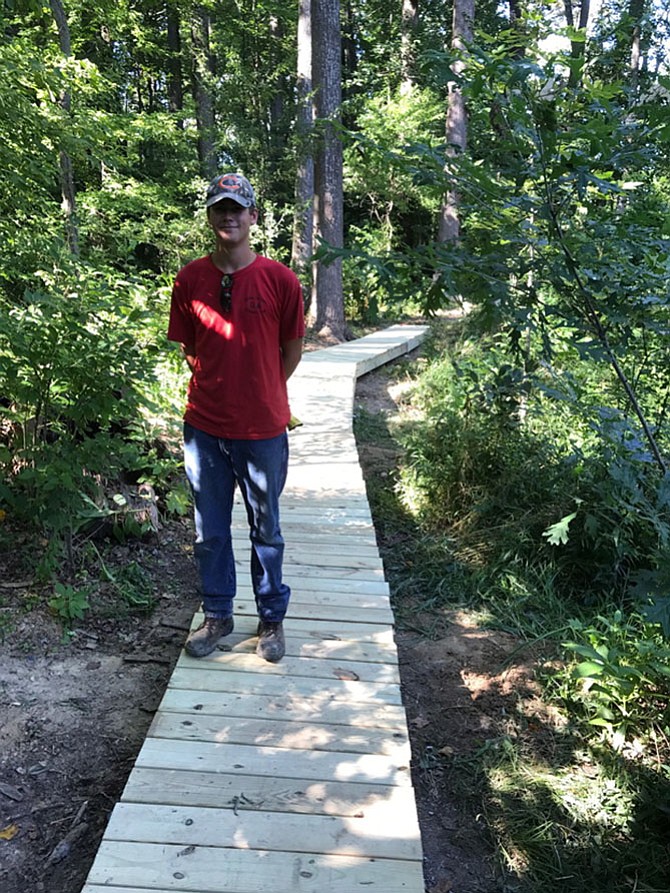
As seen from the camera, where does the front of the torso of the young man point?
toward the camera

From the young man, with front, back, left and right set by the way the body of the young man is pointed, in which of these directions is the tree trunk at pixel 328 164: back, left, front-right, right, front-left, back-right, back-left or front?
back

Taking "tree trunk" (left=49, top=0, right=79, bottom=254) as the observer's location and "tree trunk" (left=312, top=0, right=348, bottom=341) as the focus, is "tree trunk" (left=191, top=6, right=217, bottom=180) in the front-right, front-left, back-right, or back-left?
front-left

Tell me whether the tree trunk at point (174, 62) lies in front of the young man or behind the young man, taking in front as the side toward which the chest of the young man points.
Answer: behind

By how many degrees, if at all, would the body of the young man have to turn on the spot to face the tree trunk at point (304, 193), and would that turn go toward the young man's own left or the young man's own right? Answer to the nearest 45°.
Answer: approximately 180°

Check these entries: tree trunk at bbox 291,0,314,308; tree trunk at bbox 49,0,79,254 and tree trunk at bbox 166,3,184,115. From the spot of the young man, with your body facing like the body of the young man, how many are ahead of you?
0

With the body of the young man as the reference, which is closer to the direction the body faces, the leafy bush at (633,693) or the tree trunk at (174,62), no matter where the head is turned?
the leafy bush

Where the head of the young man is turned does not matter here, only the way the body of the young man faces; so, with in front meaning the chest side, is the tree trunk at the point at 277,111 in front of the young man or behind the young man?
behind

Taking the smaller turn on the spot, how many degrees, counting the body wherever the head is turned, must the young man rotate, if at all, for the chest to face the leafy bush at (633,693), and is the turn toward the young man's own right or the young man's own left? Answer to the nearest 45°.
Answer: approximately 90° to the young man's own left

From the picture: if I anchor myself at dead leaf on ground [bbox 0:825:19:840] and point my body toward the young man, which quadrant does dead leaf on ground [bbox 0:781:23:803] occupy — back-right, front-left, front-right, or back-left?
front-left

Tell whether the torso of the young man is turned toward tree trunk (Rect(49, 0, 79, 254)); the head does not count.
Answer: no

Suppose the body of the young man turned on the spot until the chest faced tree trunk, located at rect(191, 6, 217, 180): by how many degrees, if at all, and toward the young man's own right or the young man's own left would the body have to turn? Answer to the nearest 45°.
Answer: approximately 180°
